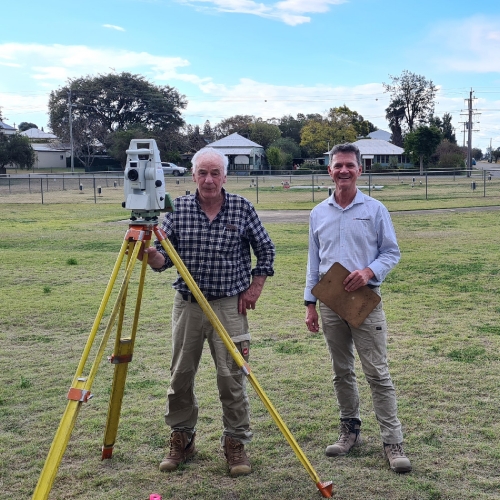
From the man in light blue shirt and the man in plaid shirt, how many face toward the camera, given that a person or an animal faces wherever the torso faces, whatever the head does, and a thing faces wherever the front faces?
2

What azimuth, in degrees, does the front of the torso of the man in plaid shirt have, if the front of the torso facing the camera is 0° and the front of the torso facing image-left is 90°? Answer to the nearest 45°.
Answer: approximately 0°

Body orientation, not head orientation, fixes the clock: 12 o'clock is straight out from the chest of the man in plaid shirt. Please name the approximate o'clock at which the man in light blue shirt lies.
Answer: The man in light blue shirt is roughly at 9 o'clock from the man in plaid shirt.

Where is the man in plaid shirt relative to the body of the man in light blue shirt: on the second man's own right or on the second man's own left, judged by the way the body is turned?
on the second man's own right
